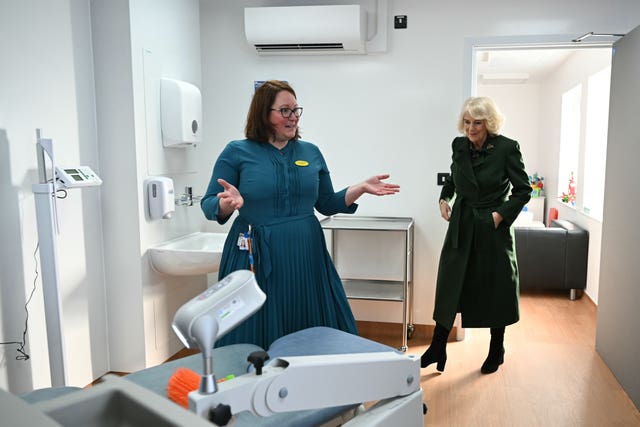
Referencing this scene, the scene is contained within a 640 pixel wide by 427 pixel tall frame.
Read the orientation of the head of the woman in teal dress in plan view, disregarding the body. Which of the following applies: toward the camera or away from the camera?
toward the camera

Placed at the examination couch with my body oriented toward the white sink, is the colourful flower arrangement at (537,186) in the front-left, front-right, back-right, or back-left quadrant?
front-right

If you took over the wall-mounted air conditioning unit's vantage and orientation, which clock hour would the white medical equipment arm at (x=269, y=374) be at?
The white medical equipment arm is roughly at 12 o'clock from the wall-mounted air conditioning unit.

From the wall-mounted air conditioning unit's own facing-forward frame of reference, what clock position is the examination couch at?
The examination couch is roughly at 12 o'clock from the wall-mounted air conditioning unit.

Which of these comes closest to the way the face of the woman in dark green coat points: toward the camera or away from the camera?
toward the camera

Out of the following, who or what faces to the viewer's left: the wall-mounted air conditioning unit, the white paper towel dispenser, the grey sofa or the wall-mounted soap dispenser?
the grey sofa

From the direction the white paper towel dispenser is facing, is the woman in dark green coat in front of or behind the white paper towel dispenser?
in front

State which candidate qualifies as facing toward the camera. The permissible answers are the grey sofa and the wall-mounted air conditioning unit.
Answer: the wall-mounted air conditioning unit

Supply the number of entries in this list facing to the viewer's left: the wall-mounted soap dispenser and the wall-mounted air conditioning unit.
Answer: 0

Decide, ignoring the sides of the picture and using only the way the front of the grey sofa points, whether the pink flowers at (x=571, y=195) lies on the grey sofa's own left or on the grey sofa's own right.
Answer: on the grey sofa's own right

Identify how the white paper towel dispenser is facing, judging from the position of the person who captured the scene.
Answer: facing the viewer and to the right of the viewer

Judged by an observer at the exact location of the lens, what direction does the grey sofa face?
facing to the left of the viewer

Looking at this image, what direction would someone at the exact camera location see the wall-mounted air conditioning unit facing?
facing the viewer

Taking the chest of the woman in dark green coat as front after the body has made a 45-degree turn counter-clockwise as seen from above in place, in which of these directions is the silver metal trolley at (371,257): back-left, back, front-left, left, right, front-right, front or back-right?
back-right
